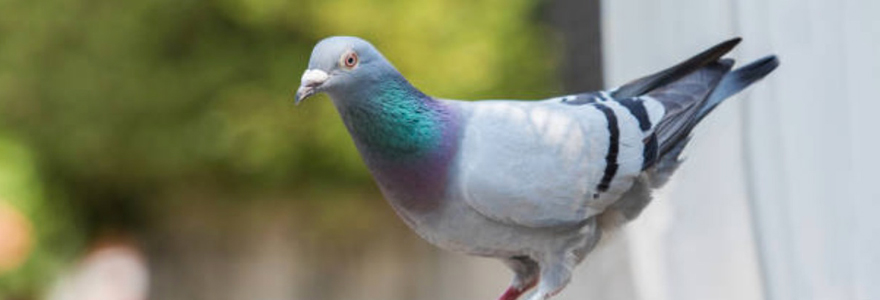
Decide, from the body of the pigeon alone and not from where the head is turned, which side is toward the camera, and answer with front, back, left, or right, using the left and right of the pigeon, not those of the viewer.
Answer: left
